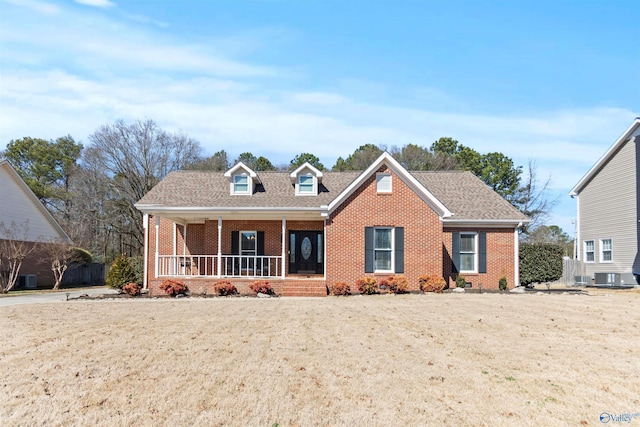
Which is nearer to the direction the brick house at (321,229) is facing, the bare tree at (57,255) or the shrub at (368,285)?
the shrub

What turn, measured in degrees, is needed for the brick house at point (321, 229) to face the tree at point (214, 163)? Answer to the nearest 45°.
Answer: approximately 180°

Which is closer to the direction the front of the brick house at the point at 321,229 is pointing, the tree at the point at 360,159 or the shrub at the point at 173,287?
the shrub

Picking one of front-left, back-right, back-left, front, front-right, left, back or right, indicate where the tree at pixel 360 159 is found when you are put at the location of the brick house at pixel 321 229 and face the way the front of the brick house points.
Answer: back

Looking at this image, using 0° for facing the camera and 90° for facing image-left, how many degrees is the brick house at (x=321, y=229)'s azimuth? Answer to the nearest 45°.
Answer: approximately 0°

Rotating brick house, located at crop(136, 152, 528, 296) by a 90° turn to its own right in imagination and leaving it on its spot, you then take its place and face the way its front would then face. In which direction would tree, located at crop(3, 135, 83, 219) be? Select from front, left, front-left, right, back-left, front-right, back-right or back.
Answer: front-right

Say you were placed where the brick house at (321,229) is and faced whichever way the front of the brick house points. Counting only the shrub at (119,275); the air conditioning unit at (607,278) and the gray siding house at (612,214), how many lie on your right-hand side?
1

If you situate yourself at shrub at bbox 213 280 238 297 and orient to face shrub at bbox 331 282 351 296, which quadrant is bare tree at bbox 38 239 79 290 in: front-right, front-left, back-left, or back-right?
back-left

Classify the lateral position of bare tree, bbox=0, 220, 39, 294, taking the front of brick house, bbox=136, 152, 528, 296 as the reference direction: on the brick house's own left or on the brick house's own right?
on the brick house's own right
